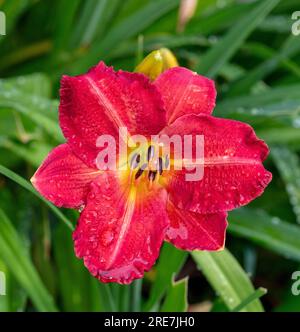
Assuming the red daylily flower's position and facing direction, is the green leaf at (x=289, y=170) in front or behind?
behind

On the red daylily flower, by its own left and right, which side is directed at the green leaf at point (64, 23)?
back

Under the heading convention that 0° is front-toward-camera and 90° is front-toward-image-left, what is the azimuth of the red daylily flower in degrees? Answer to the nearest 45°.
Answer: approximately 0°
